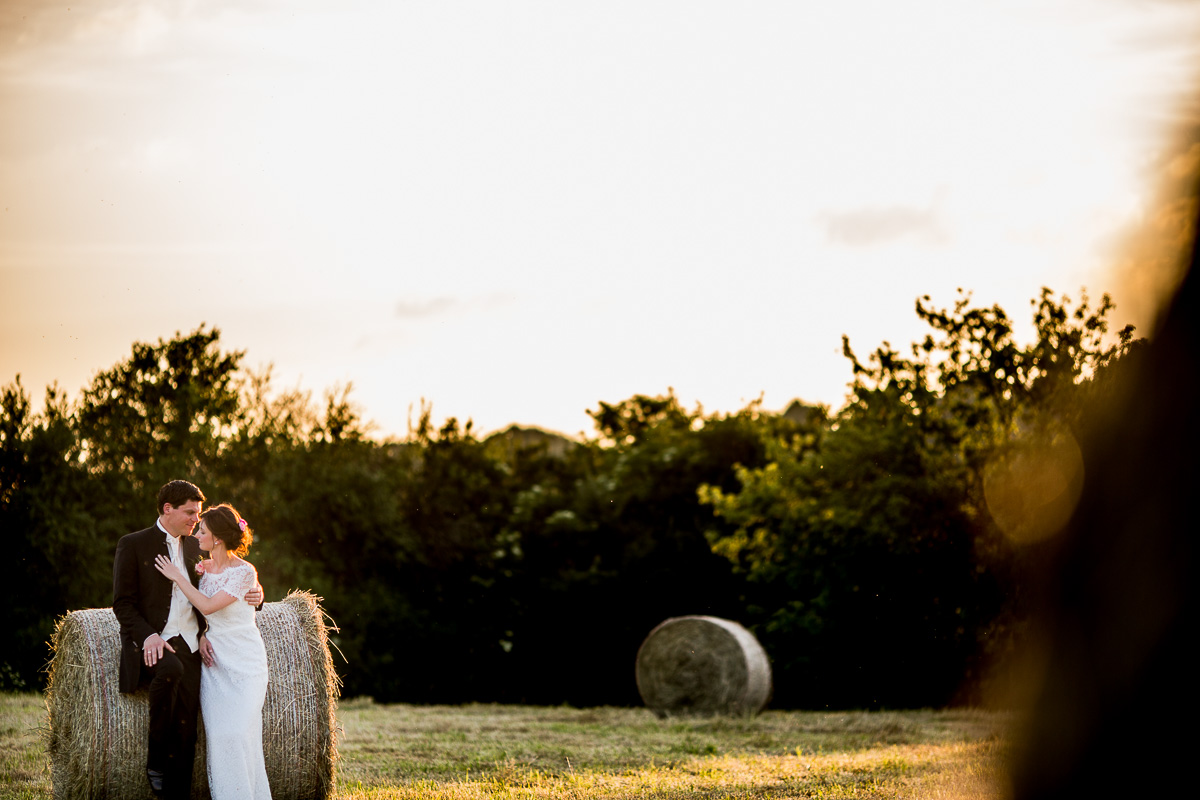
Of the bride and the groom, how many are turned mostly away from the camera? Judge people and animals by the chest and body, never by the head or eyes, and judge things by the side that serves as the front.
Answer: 0

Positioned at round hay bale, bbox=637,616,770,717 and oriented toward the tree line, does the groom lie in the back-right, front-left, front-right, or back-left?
back-left

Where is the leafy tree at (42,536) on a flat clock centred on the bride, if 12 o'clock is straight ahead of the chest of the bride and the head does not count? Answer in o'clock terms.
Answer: The leafy tree is roughly at 4 o'clock from the bride.

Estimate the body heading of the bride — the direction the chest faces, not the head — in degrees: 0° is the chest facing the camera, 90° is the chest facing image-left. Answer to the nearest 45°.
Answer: approximately 45°

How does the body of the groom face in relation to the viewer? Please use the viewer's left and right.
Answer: facing the viewer and to the right of the viewer

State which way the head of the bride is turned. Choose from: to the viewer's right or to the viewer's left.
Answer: to the viewer's left

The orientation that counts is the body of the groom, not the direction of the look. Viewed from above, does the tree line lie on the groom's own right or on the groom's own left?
on the groom's own left

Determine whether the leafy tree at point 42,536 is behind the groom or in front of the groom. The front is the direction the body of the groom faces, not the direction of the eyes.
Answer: behind

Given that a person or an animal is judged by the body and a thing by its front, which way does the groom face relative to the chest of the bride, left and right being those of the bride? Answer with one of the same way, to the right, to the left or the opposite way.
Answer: to the left

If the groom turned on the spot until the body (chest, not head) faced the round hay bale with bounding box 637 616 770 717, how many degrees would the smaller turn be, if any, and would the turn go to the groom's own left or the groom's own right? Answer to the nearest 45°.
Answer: approximately 90° to the groom's own left

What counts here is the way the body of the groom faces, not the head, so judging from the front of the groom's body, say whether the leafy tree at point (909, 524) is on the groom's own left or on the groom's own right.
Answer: on the groom's own left
